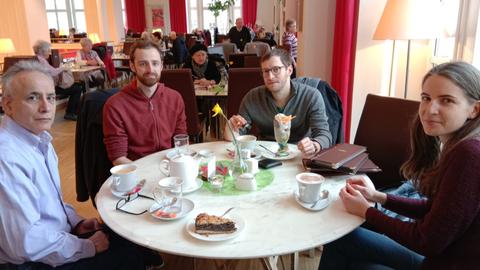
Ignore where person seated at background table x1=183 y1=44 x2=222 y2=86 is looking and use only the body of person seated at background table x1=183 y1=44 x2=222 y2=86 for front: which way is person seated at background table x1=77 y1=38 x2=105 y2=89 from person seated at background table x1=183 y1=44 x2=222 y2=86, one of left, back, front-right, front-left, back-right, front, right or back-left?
back-right

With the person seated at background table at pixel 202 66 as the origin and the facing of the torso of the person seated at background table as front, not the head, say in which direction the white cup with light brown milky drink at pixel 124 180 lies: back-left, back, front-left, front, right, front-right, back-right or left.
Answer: front

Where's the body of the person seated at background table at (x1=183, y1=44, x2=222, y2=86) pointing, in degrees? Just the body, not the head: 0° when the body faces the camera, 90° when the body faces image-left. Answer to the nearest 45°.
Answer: approximately 0°

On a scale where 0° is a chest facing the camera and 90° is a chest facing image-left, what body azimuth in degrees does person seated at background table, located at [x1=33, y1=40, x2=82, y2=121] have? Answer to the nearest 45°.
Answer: approximately 270°

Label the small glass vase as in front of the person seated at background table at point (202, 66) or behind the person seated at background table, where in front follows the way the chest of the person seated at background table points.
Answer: in front

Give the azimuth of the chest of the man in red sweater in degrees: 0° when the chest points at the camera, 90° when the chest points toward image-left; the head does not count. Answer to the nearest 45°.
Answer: approximately 315°

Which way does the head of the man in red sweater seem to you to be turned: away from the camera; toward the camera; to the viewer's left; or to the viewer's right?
toward the camera

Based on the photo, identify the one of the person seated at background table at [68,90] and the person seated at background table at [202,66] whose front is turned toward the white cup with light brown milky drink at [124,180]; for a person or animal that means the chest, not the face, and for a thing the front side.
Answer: the person seated at background table at [202,66]

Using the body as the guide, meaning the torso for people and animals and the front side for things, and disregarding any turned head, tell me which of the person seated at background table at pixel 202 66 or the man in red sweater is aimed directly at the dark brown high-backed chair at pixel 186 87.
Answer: the person seated at background table

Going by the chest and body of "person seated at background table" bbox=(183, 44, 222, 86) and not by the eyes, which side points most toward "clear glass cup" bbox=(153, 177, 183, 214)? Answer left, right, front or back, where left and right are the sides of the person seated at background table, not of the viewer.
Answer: front

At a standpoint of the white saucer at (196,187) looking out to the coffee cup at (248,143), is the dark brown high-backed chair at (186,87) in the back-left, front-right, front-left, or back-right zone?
front-left

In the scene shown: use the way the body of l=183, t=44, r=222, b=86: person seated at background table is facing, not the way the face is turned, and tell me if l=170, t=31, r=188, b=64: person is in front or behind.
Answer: behind

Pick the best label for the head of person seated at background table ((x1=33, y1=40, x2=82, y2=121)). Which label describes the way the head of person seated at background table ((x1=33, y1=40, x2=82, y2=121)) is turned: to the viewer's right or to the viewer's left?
to the viewer's right

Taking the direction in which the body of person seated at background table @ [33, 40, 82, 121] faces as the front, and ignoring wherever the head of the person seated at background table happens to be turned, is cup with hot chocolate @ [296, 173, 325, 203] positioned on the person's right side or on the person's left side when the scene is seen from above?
on the person's right side

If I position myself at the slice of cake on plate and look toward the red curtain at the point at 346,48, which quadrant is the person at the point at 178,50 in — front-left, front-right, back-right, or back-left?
front-left
